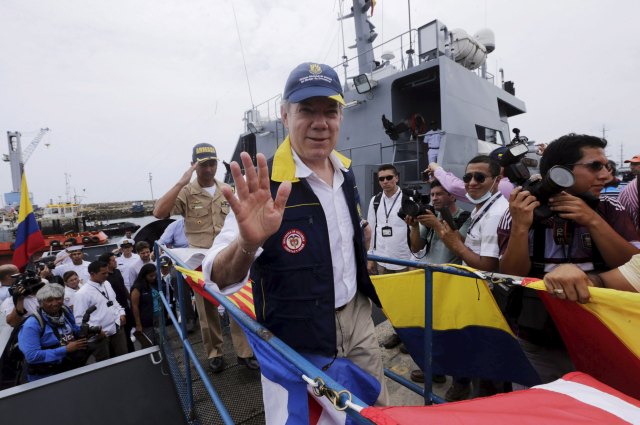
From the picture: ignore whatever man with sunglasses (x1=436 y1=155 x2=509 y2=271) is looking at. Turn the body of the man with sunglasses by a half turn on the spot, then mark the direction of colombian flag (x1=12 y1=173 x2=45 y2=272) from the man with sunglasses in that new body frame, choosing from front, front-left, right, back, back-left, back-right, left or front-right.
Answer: back-left

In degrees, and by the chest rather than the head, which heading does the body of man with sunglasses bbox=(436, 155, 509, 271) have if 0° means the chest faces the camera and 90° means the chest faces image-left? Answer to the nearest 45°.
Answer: approximately 45°

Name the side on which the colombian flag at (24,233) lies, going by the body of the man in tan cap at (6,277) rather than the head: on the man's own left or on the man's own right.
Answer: on the man's own left

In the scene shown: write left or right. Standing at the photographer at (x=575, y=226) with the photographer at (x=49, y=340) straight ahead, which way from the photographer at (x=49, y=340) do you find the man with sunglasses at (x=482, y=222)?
right

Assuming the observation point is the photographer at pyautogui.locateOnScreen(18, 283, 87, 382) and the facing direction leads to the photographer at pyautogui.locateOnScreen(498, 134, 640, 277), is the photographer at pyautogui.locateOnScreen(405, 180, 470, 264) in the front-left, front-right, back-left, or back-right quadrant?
front-left

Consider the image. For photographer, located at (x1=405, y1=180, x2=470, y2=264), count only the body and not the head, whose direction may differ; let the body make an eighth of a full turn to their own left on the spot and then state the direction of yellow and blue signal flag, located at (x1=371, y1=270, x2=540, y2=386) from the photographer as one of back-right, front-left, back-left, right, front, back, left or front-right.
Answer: front

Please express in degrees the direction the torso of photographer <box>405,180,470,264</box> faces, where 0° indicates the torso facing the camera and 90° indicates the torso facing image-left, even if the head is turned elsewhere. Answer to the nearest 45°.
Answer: approximately 45°

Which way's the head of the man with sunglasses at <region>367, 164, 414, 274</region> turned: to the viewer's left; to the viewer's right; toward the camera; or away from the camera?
toward the camera

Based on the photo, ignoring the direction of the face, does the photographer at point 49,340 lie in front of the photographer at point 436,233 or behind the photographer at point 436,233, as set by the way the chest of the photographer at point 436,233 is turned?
in front

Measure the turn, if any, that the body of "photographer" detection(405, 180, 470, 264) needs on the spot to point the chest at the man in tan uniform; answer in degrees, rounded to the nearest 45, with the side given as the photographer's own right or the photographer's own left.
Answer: approximately 45° to the photographer's own right

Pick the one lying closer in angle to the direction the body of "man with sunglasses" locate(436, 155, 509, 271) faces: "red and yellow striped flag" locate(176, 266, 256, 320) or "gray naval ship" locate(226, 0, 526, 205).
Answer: the red and yellow striped flag

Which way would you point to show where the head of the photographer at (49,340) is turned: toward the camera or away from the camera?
toward the camera

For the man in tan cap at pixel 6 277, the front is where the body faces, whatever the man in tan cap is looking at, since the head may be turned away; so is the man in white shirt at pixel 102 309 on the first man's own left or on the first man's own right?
on the first man's own right

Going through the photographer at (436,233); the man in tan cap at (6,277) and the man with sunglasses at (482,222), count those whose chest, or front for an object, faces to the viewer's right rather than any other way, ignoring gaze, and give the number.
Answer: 1

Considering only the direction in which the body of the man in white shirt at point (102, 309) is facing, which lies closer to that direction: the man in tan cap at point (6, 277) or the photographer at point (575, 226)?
the photographer

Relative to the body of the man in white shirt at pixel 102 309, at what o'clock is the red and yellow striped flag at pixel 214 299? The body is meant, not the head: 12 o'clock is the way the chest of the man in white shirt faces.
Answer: The red and yellow striped flag is roughly at 1 o'clock from the man in white shirt.
